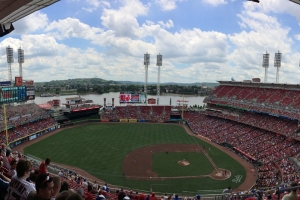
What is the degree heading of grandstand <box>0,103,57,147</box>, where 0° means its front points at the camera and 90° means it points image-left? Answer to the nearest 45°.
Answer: approximately 315°

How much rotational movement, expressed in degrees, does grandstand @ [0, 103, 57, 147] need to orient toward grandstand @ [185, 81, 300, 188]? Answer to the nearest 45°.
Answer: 0° — it already faces it

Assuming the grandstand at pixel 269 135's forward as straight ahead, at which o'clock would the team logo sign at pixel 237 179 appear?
The team logo sign is roughly at 11 o'clock from the grandstand.

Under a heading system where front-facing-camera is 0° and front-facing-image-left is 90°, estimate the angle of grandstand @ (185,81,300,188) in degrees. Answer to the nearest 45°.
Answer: approximately 45°

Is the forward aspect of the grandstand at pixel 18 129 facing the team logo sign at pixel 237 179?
yes

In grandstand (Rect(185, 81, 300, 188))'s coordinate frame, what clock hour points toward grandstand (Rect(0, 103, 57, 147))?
grandstand (Rect(0, 103, 57, 147)) is roughly at 1 o'clock from grandstand (Rect(185, 81, 300, 188)).
